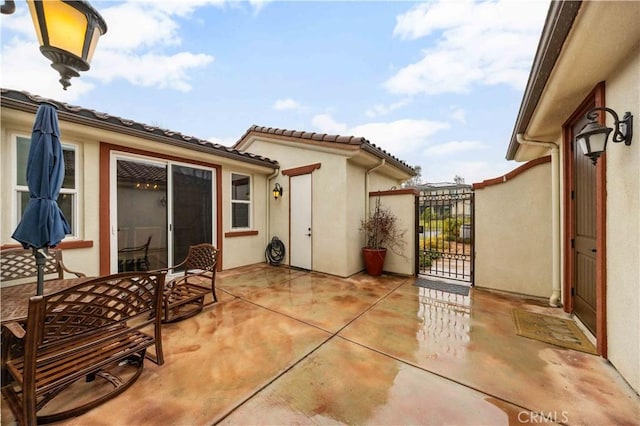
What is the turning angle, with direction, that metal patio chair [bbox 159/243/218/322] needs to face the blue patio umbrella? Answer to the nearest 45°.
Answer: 0° — it already faces it

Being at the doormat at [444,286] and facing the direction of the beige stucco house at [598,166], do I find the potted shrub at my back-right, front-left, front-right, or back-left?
back-right

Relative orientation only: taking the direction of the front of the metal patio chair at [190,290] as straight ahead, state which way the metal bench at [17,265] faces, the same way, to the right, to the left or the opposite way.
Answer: to the left

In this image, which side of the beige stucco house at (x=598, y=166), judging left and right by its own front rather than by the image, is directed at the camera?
left

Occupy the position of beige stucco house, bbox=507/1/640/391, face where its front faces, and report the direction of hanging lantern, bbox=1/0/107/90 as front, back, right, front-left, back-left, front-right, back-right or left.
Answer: front-left

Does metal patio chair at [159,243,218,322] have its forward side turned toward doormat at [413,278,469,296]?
no

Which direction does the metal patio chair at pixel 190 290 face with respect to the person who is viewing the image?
facing the viewer and to the left of the viewer

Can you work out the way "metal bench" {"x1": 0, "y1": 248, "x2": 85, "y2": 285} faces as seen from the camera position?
facing the viewer and to the right of the viewer

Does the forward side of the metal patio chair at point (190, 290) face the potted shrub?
no

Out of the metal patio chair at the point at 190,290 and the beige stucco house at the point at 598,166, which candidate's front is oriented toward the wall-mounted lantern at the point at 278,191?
the beige stucco house

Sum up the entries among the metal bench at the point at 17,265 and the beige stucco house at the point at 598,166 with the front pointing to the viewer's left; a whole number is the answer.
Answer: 1
